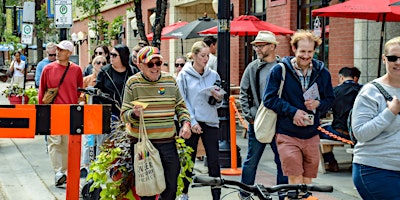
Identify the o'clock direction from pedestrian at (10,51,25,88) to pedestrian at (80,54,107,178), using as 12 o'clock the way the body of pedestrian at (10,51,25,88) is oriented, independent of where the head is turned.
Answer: pedestrian at (80,54,107,178) is roughly at 12 o'clock from pedestrian at (10,51,25,88).

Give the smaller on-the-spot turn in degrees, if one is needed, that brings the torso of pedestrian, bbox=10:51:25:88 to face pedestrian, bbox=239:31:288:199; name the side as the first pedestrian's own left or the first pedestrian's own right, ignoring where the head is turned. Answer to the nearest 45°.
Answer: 0° — they already face them

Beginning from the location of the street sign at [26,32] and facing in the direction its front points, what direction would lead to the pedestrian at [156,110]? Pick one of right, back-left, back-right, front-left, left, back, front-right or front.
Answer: front

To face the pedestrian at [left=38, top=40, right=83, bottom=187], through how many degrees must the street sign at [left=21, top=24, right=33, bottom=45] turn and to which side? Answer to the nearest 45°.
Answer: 0° — it already faces them

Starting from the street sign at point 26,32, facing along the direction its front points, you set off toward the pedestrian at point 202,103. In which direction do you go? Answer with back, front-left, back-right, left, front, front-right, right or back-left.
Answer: front

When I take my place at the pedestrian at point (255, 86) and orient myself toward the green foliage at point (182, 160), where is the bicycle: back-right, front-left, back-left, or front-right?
front-left

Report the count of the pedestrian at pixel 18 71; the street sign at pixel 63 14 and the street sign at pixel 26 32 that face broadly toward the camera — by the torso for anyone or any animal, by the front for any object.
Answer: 3

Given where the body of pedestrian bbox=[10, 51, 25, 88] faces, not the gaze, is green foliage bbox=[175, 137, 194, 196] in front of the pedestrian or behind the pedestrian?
in front

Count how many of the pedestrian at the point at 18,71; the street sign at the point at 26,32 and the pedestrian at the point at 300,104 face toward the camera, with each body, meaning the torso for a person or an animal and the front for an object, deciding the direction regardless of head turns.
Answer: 3

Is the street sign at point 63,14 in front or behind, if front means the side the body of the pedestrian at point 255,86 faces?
behind

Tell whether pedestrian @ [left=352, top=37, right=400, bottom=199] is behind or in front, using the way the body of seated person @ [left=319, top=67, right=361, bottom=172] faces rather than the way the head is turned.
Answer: behind

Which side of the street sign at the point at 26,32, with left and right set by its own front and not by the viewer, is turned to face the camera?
front

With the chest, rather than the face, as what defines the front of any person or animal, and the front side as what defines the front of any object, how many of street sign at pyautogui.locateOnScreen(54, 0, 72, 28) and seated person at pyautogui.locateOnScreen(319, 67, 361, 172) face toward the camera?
1

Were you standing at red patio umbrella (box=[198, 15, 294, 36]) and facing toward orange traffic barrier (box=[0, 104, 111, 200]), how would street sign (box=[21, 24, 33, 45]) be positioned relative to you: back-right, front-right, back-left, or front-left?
back-right

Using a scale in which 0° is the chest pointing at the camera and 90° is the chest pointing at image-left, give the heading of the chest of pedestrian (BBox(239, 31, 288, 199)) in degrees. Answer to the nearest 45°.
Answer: approximately 315°

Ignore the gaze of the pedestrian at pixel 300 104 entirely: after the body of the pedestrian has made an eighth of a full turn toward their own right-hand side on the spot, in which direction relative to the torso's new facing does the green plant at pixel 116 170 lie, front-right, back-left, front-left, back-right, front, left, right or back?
front-right
